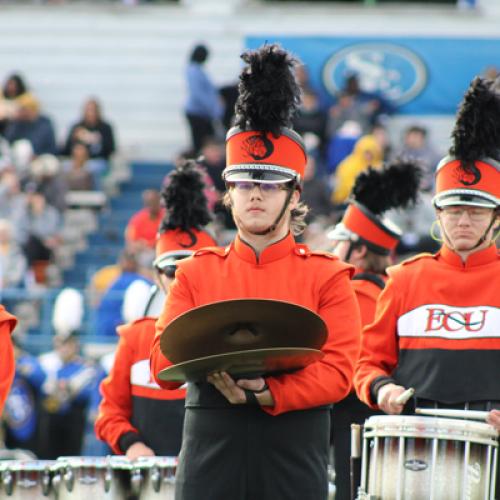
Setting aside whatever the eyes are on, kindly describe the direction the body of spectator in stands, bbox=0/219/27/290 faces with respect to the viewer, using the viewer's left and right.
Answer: facing the viewer

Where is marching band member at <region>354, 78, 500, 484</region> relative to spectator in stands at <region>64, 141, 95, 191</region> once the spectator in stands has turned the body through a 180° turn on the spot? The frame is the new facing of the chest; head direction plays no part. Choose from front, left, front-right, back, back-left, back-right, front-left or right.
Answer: back

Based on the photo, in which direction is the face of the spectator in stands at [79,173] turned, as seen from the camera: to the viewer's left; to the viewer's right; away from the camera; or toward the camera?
toward the camera

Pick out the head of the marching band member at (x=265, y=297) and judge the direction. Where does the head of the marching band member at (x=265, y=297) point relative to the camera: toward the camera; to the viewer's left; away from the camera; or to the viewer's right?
toward the camera

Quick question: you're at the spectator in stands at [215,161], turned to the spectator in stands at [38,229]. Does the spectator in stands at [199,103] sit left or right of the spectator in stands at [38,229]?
right

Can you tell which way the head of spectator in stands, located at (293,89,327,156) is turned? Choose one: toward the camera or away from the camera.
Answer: toward the camera

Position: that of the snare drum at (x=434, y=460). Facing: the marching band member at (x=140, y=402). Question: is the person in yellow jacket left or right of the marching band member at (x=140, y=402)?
right

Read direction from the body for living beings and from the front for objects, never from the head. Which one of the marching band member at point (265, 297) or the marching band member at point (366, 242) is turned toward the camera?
the marching band member at point (265, 297)

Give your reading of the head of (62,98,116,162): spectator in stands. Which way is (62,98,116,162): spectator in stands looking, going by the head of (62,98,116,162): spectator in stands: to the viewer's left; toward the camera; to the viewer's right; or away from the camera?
toward the camera

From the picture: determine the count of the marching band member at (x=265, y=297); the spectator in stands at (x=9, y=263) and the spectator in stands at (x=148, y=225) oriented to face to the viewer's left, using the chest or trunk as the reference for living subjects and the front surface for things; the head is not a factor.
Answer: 0

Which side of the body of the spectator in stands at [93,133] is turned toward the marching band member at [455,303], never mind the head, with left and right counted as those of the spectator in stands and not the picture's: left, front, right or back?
front

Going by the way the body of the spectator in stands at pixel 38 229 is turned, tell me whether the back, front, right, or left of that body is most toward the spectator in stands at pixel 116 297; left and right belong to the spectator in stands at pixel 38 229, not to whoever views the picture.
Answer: front

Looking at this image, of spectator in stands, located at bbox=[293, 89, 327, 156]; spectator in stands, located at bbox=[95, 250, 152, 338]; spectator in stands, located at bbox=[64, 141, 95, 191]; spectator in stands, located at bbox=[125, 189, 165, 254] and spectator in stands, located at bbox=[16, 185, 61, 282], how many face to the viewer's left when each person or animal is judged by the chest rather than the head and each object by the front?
0

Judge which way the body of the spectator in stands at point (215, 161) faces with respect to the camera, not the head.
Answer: toward the camera
